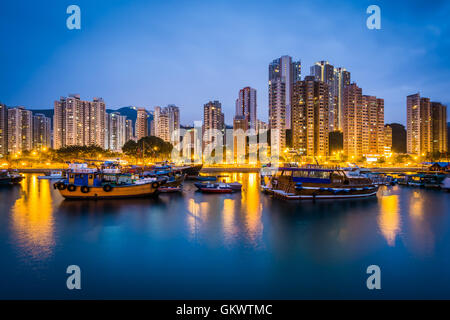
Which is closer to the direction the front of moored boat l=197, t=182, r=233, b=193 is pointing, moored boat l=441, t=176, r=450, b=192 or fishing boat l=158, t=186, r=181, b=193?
the fishing boat

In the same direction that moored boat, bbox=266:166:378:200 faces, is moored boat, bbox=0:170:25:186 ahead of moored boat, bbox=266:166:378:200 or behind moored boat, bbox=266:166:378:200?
behind

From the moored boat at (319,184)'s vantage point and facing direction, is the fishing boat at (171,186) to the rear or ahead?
to the rear

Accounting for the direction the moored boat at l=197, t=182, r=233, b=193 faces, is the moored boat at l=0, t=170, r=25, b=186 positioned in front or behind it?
in front

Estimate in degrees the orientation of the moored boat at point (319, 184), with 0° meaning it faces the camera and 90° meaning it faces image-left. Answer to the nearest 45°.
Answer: approximately 270°

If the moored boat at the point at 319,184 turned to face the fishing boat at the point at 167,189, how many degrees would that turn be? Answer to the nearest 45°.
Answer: approximately 180°

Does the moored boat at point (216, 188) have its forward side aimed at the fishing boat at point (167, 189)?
yes

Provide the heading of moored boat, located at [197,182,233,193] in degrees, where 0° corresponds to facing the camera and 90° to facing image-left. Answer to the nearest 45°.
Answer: approximately 90°
